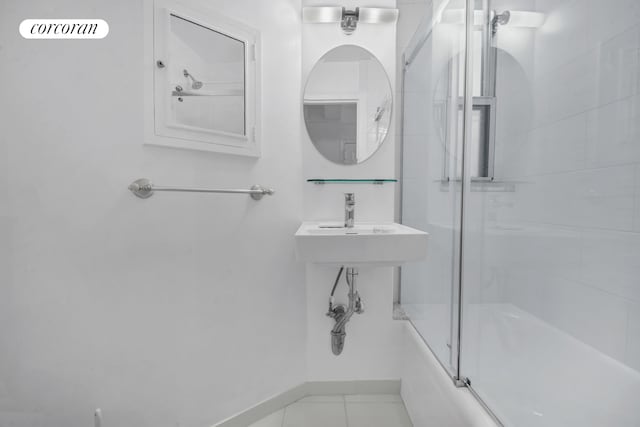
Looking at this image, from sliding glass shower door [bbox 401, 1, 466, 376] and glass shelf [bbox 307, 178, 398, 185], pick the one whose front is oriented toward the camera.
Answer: the glass shelf

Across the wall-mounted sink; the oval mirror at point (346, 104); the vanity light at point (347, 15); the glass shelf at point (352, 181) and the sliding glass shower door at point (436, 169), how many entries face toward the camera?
4

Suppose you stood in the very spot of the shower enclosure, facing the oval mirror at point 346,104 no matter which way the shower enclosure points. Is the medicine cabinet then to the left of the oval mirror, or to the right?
left

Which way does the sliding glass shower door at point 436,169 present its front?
to the viewer's left

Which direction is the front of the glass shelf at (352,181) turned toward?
toward the camera

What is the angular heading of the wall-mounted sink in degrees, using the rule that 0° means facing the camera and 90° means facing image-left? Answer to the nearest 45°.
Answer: approximately 0°

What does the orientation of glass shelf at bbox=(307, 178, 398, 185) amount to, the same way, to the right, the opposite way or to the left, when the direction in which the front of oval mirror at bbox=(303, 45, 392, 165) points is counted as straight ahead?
the same way

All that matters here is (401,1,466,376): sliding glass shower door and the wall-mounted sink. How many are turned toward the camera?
1

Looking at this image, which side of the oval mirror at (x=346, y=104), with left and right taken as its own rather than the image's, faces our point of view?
front

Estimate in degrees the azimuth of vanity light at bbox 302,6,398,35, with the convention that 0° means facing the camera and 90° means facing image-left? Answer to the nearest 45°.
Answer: approximately 0°

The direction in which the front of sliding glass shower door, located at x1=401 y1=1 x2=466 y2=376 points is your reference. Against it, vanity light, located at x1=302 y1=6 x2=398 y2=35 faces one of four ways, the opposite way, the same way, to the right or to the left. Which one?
to the left

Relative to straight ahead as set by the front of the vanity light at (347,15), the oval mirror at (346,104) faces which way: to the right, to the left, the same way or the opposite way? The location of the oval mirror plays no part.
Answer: the same way

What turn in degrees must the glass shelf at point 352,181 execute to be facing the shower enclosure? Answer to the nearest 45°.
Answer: approximately 45° to its left
